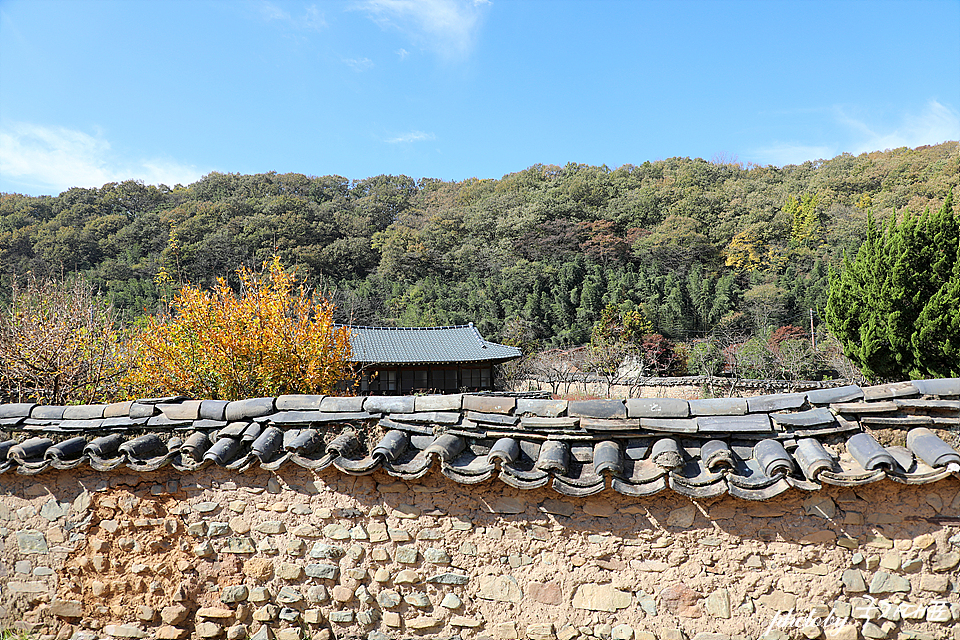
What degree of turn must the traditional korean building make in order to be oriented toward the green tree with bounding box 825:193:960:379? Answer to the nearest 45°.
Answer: approximately 45° to its left

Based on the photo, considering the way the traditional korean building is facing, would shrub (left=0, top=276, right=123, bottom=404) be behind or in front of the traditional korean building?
in front

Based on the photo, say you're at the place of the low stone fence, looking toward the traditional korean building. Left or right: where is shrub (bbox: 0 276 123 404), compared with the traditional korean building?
left

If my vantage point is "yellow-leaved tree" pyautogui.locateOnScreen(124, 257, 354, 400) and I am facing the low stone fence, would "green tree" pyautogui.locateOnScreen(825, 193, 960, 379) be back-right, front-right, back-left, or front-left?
front-right

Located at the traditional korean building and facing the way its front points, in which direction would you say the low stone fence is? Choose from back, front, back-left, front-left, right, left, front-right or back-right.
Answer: left

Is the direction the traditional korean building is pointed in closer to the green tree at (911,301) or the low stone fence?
the green tree

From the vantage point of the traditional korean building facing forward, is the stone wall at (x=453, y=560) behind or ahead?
ahead

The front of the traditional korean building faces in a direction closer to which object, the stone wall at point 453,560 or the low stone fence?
the stone wall

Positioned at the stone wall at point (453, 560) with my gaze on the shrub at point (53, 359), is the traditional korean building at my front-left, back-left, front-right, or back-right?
front-right

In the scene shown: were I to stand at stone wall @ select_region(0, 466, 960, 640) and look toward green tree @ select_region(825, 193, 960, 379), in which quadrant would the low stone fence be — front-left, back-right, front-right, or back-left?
front-left

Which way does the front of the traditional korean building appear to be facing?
toward the camera

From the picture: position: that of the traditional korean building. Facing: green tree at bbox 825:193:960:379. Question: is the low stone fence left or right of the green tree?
left
